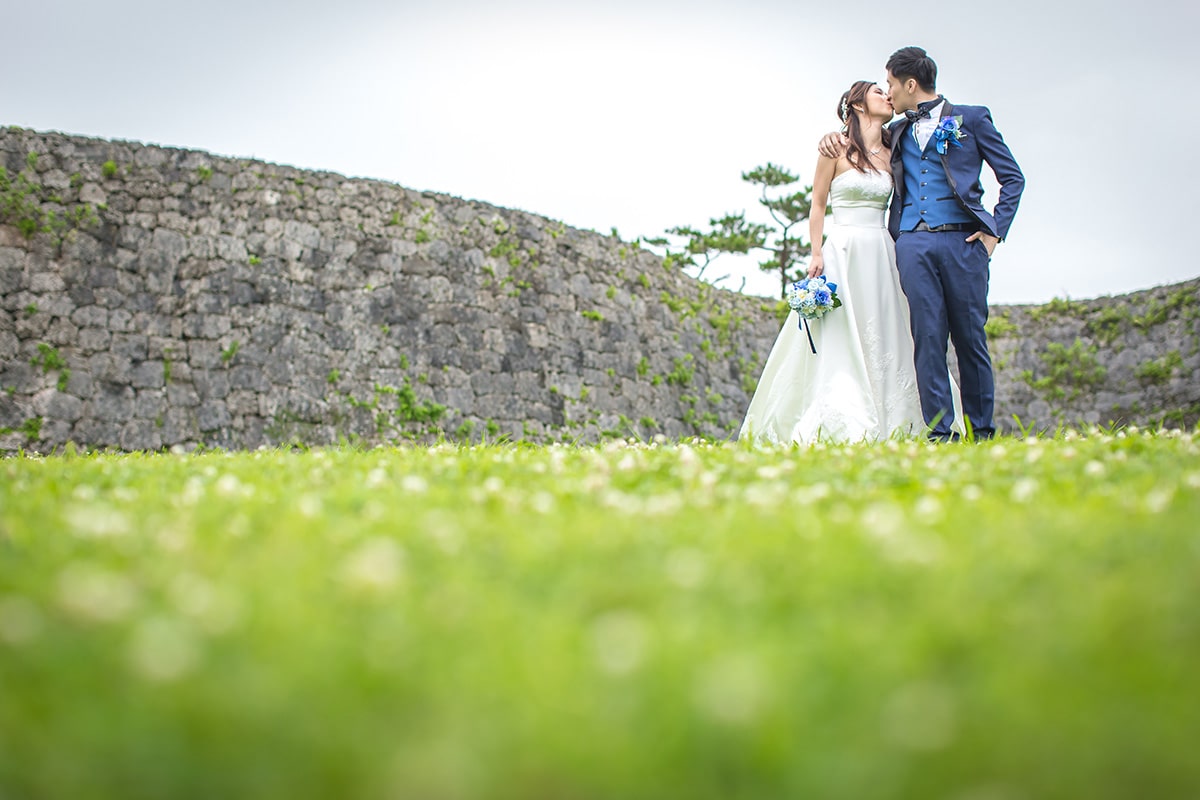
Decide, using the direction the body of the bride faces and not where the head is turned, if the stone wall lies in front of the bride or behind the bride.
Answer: behind

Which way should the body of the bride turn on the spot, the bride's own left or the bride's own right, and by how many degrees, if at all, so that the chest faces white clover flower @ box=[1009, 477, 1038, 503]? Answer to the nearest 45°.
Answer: approximately 45° to the bride's own right

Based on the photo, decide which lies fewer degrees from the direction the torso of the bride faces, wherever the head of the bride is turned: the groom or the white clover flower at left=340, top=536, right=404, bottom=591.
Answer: the groom

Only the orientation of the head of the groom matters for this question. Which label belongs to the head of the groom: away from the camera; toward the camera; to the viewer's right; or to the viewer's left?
to the viewer's left

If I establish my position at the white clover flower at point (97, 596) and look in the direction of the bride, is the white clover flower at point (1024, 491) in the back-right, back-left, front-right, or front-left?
front-right

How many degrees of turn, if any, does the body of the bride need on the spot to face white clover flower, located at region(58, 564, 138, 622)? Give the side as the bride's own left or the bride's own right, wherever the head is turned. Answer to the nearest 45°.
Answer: approximately 45° to the bride's own right

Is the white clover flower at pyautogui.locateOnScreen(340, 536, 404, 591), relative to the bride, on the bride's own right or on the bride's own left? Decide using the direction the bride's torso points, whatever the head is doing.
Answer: on the bride's own right

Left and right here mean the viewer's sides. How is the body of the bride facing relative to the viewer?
facing the viewer and to the right of the viewer

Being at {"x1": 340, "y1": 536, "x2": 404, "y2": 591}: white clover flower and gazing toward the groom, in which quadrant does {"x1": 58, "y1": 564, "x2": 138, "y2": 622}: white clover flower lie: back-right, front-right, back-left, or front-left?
back-left

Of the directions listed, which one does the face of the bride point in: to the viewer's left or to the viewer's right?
to the viewer's right

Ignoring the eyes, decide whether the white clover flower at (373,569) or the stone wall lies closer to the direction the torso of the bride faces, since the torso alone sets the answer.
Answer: the white clover flower

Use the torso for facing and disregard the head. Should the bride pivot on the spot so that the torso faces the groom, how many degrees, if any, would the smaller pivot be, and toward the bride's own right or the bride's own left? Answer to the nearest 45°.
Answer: approximately 90° to the bride's own left
